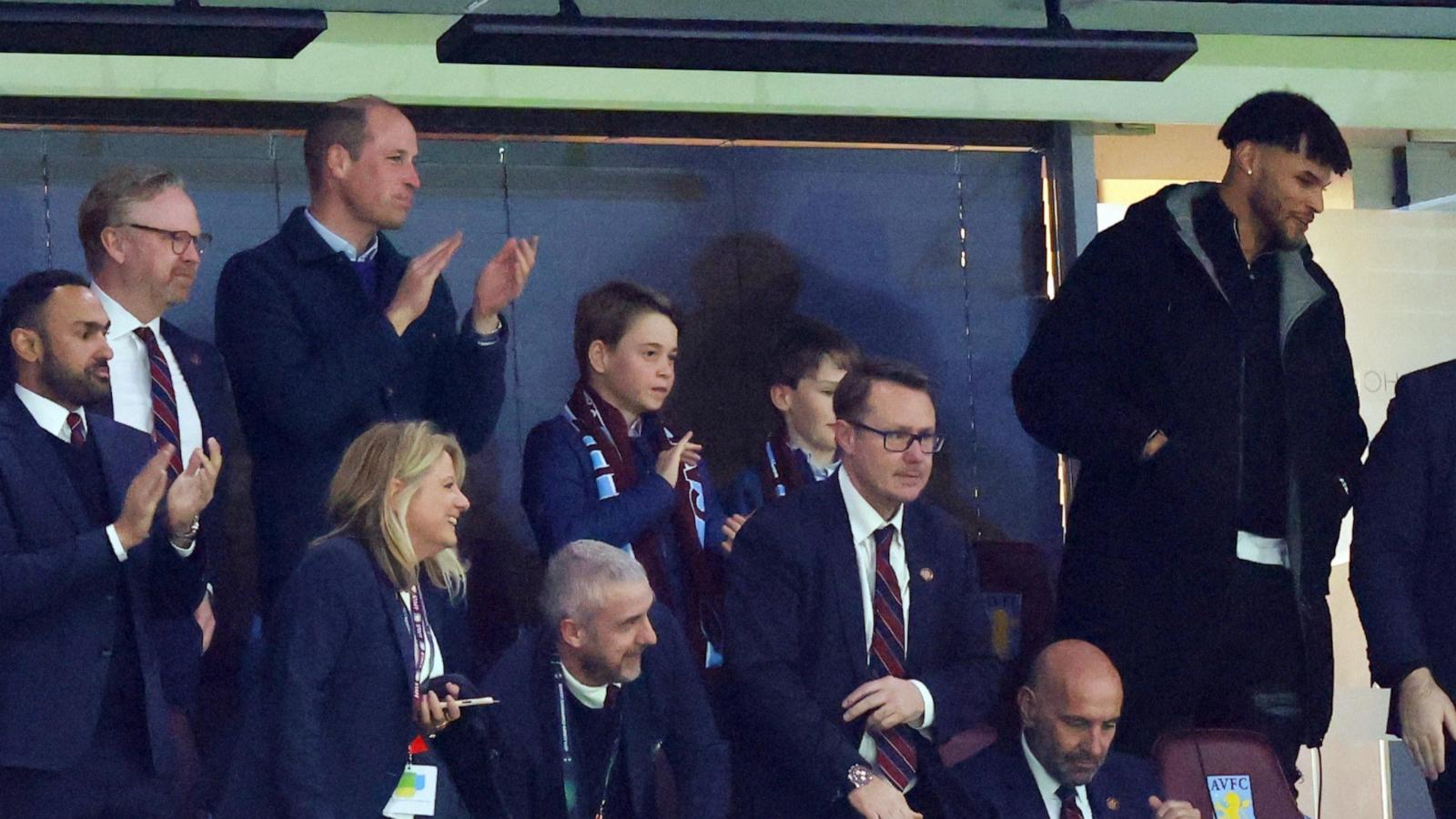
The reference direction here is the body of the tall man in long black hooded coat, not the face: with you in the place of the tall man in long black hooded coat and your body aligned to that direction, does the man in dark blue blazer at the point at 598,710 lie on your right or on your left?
on your right

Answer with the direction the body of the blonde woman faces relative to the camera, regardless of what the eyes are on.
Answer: to the viewer's right

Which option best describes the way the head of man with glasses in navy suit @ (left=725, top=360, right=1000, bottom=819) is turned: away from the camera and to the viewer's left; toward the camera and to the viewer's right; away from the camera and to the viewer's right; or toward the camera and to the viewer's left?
toward the camera and to the viewer's right

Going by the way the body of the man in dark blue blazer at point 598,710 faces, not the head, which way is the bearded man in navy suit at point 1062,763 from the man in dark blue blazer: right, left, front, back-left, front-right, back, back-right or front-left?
front-left

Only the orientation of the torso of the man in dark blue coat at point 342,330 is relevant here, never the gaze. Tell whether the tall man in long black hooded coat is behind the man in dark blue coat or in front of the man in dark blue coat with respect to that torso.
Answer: in front

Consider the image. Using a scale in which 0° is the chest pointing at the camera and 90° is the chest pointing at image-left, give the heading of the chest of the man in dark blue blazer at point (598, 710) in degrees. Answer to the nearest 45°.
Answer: approximately 315°

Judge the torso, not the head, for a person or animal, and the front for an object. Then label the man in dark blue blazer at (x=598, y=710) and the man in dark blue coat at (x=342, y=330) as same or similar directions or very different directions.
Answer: same or similar directions

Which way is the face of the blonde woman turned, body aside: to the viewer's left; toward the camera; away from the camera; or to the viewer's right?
to the viewer's right

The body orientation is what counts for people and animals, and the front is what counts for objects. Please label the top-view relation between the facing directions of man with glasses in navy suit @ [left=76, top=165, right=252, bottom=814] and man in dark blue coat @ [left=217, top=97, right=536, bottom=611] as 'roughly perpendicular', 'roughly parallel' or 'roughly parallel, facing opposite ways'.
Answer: roughly parallel

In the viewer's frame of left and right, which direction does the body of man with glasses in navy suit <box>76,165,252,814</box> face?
facing the viewer and to the right of the viewer

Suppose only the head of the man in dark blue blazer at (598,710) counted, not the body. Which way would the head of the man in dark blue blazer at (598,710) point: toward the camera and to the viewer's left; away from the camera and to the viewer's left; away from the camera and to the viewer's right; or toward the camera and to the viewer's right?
toward the camera and to the viewer's right

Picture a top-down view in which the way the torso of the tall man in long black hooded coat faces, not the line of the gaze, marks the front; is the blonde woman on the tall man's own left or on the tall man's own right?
on the tall man's own right

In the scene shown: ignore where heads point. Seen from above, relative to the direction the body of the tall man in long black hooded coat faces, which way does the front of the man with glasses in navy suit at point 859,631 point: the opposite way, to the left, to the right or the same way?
the same way

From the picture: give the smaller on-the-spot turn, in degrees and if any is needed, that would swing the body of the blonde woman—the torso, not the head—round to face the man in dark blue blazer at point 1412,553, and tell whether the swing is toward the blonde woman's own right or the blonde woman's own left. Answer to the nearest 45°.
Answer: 0° — they already face them
